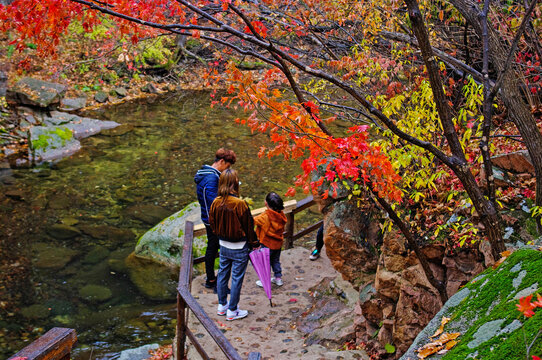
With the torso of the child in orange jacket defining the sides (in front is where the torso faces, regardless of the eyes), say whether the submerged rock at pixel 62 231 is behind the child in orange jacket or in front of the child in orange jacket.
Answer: in front

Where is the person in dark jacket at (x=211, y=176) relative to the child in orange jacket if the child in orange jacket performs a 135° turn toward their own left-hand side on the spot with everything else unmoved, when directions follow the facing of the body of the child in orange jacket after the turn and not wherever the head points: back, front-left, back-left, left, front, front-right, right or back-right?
front-right

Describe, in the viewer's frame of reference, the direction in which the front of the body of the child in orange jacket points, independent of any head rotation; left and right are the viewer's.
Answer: facing away from the viewer and to the left of the viewer

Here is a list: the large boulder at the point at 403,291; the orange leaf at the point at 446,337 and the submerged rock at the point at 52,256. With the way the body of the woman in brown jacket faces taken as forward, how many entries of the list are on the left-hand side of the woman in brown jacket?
1

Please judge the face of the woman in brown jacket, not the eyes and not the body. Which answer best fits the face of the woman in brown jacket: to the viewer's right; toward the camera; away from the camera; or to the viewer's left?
away from the camera

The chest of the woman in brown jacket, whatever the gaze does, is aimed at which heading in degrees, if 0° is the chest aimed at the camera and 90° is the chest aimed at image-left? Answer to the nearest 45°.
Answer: approximately 225°

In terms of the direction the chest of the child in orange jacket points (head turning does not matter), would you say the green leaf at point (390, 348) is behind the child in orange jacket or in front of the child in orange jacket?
behind
